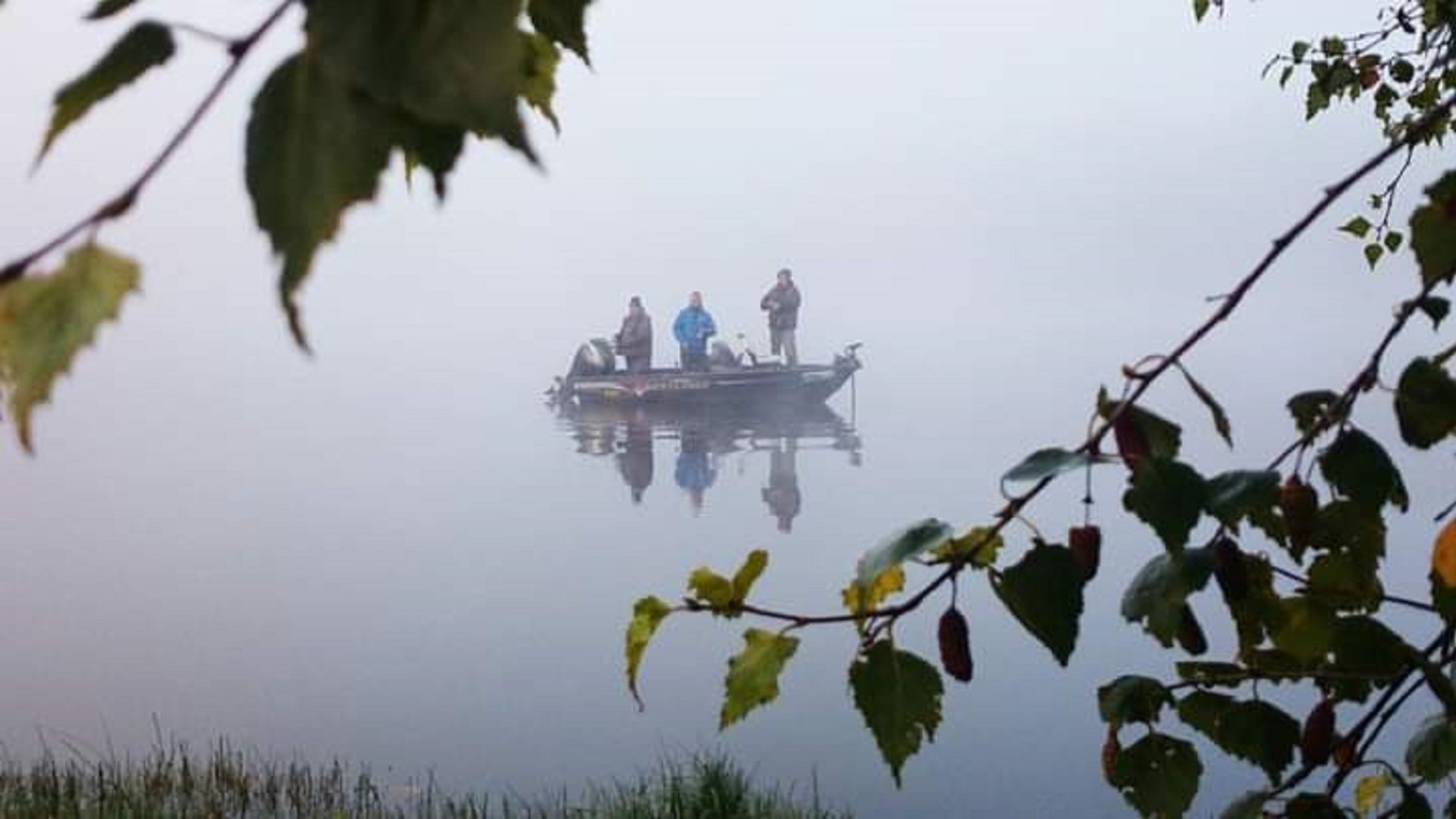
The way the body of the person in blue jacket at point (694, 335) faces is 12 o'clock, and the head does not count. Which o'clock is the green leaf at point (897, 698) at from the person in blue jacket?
The green leaf is roughly at 12 o'clock from the person in blue jacket.

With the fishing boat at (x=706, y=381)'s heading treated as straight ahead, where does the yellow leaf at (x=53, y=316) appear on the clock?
The yellow leaf is roughly at 3 o'clock from the fishing boat.

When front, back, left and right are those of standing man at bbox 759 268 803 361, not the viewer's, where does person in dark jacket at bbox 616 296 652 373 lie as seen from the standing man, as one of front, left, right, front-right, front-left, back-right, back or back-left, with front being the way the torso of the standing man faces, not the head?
right

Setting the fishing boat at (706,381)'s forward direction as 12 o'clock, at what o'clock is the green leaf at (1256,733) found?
The green leaf is roughly at 3 o'clock from the fishing boat.

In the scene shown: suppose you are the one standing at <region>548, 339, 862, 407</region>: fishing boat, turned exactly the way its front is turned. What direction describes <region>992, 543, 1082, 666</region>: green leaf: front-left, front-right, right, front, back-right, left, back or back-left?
right

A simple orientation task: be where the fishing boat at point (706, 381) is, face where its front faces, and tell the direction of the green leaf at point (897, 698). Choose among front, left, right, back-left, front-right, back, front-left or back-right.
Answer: right

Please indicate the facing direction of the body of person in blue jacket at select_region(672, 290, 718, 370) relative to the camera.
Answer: toward the camera

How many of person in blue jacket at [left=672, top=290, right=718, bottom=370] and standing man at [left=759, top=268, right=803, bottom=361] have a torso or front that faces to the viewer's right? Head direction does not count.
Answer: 0

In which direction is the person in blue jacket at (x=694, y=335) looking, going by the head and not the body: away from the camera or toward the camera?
toward the camera

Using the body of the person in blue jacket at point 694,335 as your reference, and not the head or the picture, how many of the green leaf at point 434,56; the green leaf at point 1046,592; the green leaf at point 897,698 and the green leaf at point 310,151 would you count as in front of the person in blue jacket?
4

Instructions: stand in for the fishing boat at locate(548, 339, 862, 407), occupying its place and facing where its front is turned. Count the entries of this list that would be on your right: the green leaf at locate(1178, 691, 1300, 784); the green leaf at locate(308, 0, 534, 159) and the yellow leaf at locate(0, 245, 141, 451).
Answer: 3

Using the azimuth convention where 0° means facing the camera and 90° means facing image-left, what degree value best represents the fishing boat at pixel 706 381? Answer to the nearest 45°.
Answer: approximately 270°
